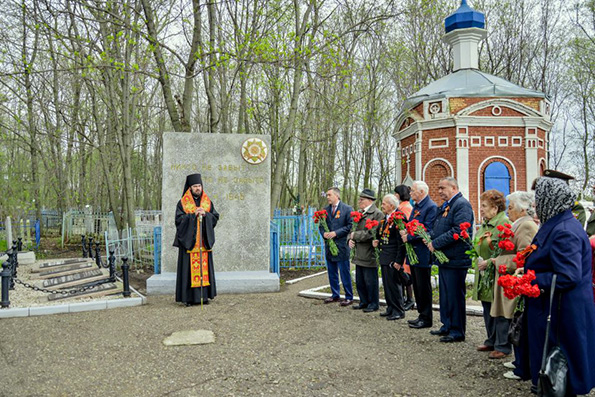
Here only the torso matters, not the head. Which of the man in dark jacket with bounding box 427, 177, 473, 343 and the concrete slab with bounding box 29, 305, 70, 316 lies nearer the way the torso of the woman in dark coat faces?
the concrete slab

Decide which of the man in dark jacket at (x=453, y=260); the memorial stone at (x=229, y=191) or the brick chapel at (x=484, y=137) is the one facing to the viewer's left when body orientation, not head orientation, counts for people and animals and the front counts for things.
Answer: the man in dark jacket

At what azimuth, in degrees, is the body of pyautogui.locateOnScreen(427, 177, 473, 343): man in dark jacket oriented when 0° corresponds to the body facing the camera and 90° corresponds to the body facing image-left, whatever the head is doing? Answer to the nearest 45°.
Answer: approximately 90°

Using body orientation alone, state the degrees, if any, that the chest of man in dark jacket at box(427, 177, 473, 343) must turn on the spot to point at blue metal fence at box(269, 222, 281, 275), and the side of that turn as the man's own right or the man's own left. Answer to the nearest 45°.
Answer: approximately 45° to the man's own right

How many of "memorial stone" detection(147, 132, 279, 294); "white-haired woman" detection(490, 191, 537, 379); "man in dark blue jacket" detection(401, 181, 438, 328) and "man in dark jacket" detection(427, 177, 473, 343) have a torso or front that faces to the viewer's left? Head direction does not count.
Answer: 3

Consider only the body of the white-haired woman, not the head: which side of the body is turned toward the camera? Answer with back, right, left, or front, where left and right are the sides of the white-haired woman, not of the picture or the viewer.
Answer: left

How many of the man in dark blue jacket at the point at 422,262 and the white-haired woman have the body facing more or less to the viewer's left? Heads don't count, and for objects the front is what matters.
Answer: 2

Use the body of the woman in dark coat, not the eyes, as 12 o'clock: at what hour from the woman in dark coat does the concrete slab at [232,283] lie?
The concrete slab is roughly at 1 o'clock from the woman in dark coat.

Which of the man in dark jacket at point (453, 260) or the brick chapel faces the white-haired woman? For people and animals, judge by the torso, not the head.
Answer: the brick chapel

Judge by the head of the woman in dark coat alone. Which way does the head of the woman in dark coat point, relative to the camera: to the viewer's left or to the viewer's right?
to the viewer's left

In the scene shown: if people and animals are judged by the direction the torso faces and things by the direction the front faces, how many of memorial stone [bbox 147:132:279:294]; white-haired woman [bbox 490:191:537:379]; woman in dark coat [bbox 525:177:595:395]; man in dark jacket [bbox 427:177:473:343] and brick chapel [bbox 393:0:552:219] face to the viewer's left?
3

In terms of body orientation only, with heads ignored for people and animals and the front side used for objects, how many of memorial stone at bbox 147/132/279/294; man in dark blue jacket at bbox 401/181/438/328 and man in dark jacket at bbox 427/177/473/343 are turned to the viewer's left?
2

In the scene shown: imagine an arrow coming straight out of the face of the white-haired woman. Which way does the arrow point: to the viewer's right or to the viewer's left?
to the viewer's left

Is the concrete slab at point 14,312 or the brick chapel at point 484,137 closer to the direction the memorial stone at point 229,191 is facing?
the concrete slab

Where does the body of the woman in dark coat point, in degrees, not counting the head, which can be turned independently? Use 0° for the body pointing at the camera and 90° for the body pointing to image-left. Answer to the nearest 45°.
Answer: approximately 90°

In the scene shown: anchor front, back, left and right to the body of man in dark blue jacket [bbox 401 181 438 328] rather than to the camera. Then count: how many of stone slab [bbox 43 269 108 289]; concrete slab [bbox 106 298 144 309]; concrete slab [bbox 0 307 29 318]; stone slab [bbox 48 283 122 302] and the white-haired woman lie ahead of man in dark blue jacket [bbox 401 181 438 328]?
4

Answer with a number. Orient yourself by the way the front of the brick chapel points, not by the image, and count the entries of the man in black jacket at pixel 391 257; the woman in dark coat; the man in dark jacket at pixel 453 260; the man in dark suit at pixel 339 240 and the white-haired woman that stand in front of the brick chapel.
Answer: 5

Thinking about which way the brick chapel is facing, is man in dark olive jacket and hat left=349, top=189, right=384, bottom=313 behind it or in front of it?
in front
